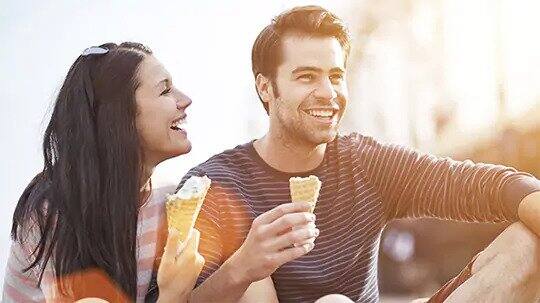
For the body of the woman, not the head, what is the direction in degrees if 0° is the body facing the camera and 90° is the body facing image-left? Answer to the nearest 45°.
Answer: approximately 270°

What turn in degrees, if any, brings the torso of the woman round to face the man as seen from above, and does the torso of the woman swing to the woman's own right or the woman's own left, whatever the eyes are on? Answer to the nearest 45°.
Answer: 0° — they already face them

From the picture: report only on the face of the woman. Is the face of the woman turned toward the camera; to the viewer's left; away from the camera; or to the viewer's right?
to the viewer's right
